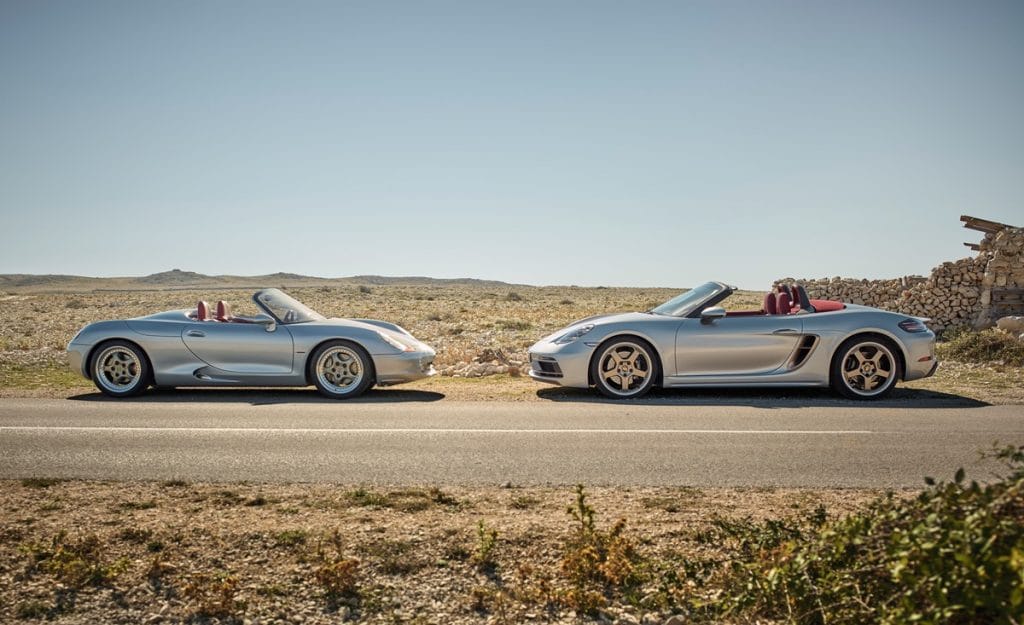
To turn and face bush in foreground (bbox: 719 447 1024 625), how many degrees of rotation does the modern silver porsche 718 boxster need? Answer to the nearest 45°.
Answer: approximately 90° to its left

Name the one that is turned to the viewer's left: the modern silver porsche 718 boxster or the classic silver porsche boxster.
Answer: the modern silver porsche 718 boxster

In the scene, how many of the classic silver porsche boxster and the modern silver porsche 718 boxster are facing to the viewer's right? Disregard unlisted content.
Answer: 1

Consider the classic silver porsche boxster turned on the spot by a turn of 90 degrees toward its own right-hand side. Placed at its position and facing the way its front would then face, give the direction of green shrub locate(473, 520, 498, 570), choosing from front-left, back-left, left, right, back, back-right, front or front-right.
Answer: front

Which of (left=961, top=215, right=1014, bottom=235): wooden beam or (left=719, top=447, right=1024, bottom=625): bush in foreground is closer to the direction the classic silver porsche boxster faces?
the wooden beam

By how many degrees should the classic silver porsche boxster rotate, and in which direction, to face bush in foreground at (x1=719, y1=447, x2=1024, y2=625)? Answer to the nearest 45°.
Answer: approximately 90° to its right

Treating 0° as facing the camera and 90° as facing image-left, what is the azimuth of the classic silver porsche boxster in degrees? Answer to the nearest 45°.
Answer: approximately 270°

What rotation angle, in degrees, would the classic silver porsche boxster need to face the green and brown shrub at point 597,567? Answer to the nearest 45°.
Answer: approximately 90° to its right

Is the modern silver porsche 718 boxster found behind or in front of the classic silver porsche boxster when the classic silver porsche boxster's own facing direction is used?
in front

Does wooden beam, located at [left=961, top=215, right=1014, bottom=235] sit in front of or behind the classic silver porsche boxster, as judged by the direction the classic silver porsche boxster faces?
in front

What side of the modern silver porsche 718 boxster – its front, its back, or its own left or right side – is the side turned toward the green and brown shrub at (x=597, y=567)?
left

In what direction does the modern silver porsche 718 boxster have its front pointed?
to the viewer's left

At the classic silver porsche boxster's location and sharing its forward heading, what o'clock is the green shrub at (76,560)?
The green shrub is roughly at 3 o'clock from the classic silver porsche boxster.

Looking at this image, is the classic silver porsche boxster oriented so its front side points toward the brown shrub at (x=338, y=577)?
no
